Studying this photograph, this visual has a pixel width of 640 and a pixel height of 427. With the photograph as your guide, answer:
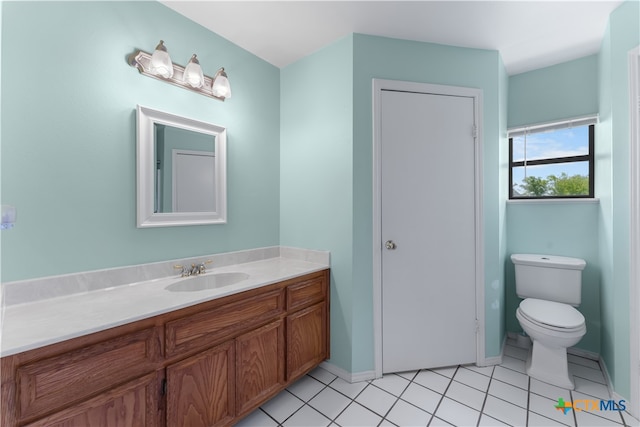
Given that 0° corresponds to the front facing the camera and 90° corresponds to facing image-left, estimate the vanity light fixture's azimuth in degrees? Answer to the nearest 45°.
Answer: approximately 315°

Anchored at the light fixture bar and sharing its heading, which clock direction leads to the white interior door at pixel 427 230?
The white interior door is roughly at 11 o'clock from the light fixture bar.

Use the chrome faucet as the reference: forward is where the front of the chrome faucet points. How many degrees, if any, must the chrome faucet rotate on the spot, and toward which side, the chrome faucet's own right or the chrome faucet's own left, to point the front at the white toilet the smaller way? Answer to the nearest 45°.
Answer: approximately 45° to the chrome faucet's own left

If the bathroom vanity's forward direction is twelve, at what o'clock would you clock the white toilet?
The white toilet is roughly at 11 o'clock from the bathroom vanity.

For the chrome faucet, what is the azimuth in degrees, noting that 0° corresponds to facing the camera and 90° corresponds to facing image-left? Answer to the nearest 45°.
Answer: approximately 315°

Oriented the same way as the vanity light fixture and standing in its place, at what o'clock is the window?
The window is roughly at 11 o'clock from the vanity light fixture.

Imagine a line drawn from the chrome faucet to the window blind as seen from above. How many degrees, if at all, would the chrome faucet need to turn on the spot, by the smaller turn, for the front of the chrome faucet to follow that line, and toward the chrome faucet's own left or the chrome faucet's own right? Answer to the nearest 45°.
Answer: approximately 45° to the chrome faucet's own left
